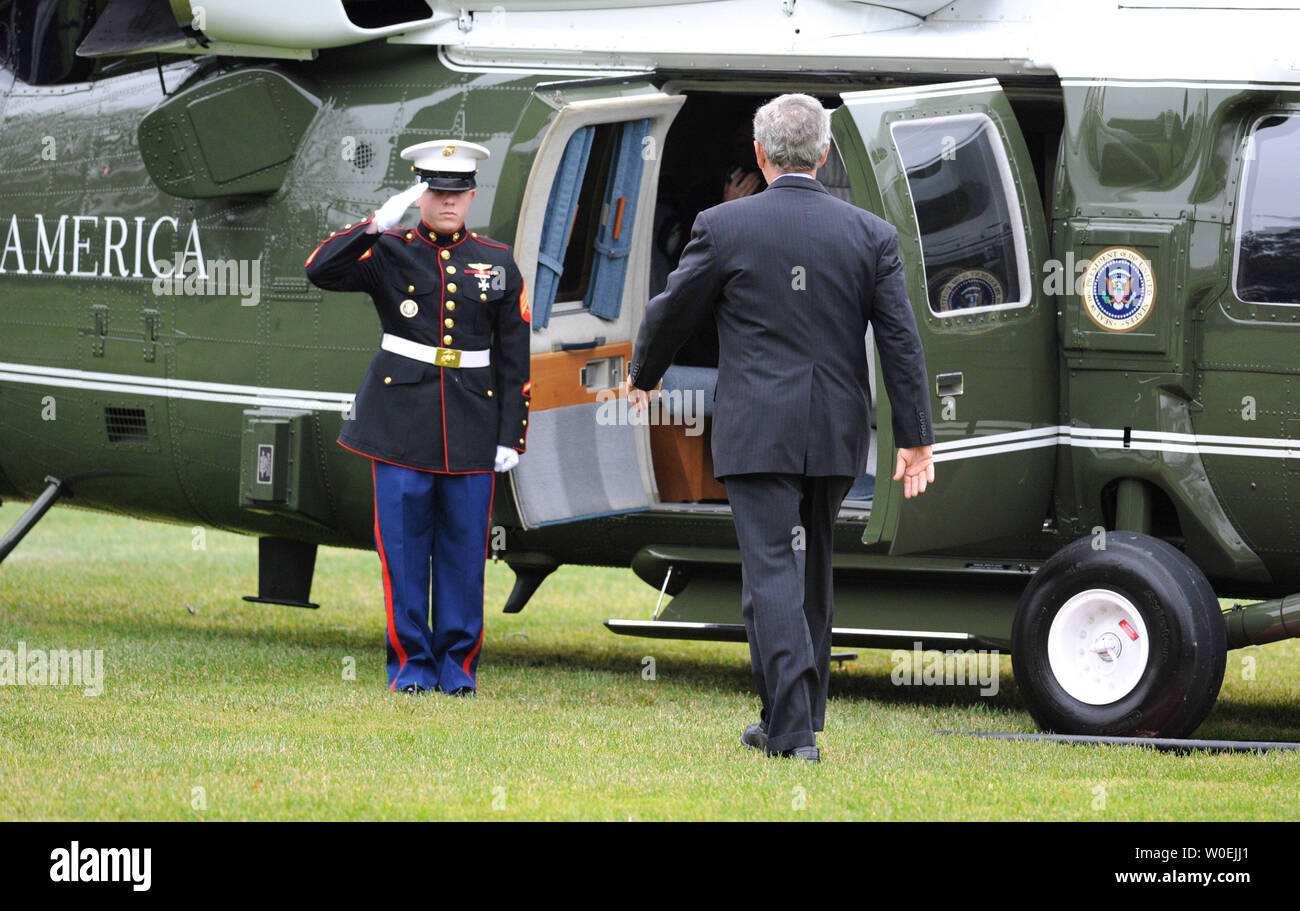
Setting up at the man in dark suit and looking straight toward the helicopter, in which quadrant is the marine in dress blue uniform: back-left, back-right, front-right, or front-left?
front-left

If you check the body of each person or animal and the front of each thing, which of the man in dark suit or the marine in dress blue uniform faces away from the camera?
the man in dark suit

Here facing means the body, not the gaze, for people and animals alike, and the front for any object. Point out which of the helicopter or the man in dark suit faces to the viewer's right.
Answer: the helicopter

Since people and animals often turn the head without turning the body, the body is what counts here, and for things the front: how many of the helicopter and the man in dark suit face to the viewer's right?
1

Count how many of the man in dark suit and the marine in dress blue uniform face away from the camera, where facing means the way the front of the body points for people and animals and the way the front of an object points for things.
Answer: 1

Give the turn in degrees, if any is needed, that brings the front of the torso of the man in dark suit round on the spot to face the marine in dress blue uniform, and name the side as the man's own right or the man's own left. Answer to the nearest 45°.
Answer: approximately 45° to the man's own left

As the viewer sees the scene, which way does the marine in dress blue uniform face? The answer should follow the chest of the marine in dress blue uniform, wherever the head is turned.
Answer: toward the camera

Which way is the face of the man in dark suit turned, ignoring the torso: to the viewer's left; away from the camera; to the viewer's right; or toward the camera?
away from the camera

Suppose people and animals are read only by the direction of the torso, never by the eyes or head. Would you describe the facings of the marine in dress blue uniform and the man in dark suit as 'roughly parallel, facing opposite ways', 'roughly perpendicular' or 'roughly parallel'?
roughly parallel, facing opposite ways

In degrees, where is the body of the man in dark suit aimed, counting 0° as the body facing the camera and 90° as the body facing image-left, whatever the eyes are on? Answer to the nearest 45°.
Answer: approximately 180°

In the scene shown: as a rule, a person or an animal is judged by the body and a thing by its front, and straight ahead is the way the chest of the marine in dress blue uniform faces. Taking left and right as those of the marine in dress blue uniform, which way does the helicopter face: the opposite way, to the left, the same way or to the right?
to the left

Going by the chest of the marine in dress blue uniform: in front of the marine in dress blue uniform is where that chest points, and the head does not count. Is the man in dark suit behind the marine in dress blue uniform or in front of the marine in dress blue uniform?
in front

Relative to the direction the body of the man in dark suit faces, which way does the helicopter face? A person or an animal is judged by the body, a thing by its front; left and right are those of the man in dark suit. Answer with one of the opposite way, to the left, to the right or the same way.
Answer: to the right

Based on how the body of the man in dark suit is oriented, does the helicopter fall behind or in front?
in front

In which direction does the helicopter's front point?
to the viewer's right
